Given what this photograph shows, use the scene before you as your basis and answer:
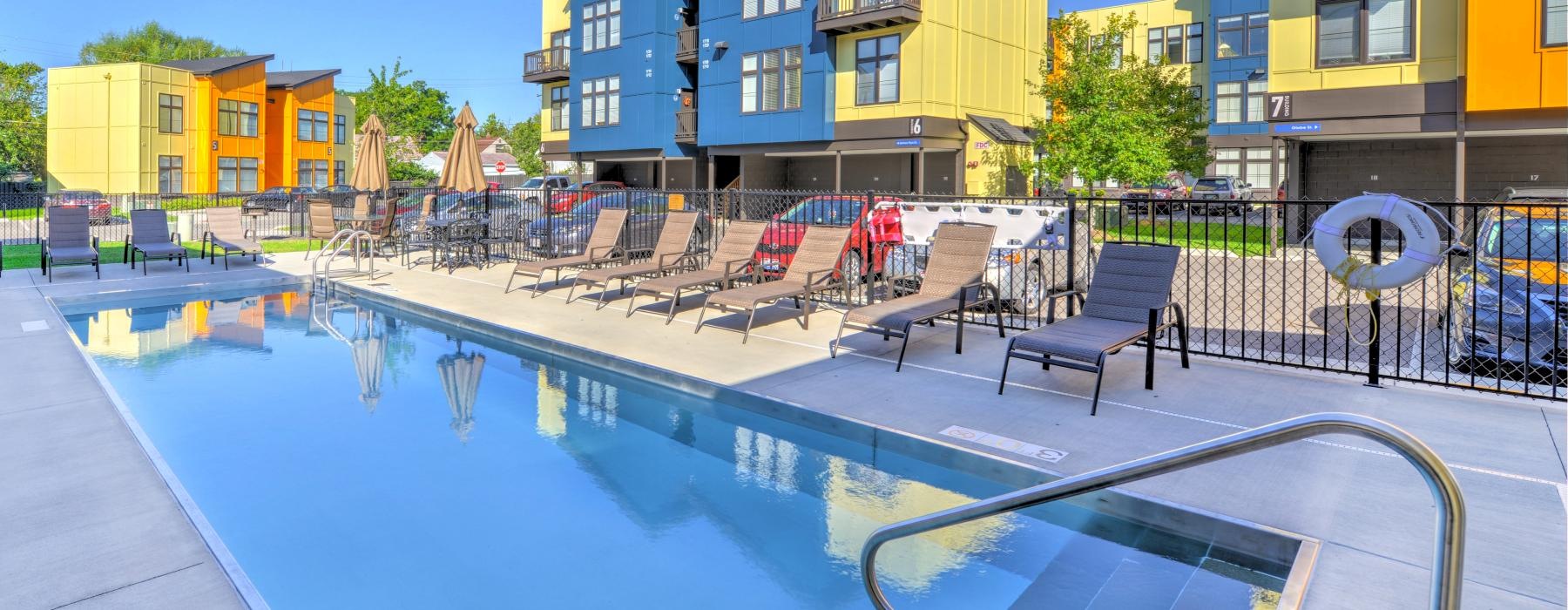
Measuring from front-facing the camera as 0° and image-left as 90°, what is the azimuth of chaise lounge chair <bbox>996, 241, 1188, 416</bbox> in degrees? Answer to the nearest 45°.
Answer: approximately 45°

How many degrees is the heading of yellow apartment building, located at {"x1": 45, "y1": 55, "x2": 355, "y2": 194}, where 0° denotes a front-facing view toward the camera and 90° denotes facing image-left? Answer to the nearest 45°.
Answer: approximately 315°

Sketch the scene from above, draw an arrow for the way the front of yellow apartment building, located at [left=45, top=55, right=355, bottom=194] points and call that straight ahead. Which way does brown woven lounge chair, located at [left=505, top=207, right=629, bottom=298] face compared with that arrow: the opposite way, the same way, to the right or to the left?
to the right

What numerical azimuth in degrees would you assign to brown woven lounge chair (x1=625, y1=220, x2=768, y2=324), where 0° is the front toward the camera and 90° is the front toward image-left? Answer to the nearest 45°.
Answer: approximately 45°

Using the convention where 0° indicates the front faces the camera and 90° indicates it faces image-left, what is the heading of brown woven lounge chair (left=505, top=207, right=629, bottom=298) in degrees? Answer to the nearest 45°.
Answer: approximately 45°
